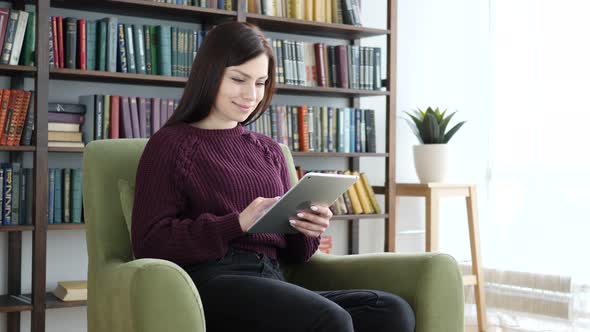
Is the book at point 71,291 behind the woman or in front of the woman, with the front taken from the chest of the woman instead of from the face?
behind

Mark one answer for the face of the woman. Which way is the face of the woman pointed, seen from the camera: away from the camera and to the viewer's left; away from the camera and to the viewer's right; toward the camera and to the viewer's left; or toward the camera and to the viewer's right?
toward the camera and to the viewer's right

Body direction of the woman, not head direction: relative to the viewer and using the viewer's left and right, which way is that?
facing the viewer and to the right of the viewer

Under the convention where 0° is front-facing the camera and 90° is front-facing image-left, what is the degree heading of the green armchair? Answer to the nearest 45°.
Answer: approximately 315°

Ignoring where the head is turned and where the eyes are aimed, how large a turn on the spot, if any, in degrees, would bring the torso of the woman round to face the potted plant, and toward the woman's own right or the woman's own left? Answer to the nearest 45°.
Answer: approximately 90° to the woman's own left

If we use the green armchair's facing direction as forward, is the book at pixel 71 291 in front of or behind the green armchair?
behind

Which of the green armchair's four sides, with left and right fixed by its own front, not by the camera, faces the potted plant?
left

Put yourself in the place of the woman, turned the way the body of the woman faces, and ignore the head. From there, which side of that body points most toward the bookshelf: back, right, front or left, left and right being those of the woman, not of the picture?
back
